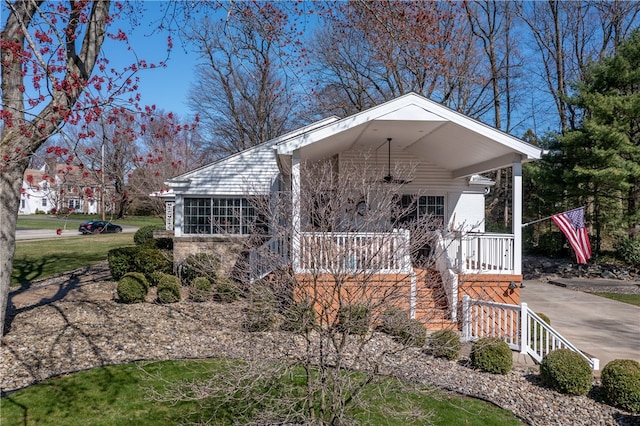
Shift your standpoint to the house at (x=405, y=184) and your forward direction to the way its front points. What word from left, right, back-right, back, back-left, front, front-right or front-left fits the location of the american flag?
left

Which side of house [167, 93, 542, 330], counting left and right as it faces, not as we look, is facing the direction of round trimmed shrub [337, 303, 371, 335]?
front

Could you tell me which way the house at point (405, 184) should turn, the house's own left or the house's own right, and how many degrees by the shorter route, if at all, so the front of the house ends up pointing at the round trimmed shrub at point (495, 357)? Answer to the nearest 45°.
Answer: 0° — it already faces it

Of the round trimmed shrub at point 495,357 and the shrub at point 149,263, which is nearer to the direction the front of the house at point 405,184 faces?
the round trimmed shrub

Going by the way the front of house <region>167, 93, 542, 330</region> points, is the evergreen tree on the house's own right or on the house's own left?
on the house's own left

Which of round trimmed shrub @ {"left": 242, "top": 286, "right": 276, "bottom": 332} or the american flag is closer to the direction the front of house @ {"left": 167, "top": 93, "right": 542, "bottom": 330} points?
the round trimmed shrub

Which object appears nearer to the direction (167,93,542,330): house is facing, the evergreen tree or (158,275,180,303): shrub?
the shrub

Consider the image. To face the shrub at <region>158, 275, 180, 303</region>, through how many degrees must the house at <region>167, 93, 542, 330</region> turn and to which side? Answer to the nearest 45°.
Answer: approximately 90° to its right

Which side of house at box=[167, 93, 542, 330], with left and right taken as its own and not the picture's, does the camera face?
front

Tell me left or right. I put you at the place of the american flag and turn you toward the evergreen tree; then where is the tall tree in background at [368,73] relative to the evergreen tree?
left

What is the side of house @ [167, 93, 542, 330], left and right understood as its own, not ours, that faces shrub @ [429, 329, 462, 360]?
front

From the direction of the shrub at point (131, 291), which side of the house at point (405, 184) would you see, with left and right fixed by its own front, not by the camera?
right
